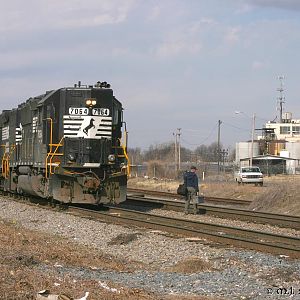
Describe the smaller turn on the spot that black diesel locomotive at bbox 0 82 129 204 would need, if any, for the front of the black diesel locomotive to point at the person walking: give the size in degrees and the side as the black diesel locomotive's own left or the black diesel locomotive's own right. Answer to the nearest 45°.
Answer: approximately 45° to the black diesel locomotive's own left

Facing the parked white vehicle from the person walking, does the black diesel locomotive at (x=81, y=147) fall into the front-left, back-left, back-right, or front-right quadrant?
front-left

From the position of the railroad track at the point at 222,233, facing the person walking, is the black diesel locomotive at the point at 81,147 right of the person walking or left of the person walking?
left

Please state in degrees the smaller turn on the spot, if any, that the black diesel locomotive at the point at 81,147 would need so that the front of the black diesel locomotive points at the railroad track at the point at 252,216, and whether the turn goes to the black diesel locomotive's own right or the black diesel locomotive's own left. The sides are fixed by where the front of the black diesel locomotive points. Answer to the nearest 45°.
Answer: approximately 45° to the black diesel locomotive's own left

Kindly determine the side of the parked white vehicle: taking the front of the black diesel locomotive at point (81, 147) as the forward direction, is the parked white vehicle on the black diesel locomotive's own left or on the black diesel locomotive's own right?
on the black diesel locomotive's own left

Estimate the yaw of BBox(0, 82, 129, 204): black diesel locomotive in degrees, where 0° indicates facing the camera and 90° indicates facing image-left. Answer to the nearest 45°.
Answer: approximately 315°

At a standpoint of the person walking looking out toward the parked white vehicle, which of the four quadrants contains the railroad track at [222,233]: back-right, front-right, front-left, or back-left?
back-right

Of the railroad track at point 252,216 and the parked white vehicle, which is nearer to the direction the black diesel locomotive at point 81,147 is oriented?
the railroad track

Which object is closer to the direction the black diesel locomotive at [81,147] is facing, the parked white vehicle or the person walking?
the person walking

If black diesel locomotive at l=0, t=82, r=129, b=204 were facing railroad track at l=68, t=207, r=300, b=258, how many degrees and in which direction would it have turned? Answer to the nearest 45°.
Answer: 0° — it already faces it
